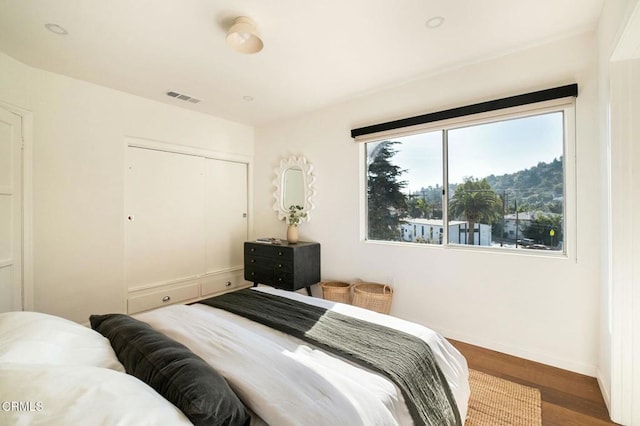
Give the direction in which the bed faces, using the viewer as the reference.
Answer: facing away from the viewer and to the right of the viewer

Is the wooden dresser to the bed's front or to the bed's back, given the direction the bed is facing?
to the front

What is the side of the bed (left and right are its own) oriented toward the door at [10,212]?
left

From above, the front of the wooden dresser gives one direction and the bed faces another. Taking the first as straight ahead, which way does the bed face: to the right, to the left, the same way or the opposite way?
the opposite way

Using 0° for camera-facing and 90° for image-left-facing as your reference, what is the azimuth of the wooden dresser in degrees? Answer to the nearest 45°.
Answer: approximately 45°

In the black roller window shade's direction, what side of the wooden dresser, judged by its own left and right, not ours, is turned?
left

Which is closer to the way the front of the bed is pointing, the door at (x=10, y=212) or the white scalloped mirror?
the white scalloped mirror

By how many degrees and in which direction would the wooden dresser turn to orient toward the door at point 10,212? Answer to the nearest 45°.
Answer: approximately 45° to its right

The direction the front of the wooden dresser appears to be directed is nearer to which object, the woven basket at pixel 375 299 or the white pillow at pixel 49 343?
the white pillow

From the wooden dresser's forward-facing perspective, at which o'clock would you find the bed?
The bed is roughly at 11 o'clock from the wooden dresser.
